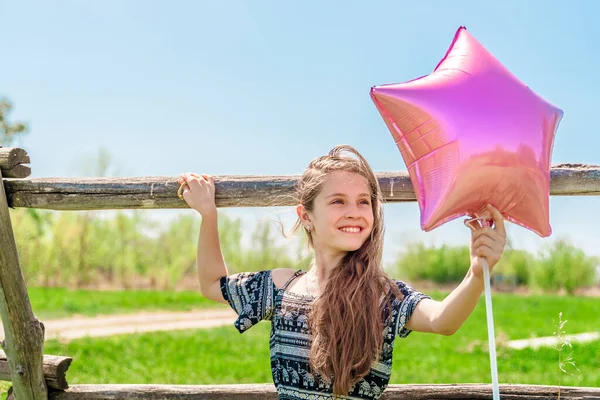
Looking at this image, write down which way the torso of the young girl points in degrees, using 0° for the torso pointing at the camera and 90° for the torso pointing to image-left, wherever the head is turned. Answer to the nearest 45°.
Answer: approximately 0°

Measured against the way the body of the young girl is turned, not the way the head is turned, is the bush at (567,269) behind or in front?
behind

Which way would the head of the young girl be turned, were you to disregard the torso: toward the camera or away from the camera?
toward the camera

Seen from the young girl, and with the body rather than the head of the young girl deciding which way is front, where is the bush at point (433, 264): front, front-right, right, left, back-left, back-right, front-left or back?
back

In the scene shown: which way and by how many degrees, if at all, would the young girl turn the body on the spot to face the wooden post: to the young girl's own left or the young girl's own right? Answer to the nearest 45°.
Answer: approximately 135° to the young girl's own right
